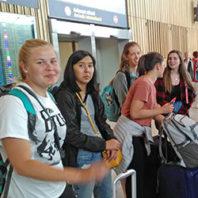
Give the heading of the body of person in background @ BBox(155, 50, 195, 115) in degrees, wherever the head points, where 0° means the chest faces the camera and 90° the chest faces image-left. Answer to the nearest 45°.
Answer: approximately 0°

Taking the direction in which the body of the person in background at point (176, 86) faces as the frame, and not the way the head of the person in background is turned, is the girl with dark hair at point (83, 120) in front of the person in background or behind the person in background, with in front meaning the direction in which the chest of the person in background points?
in front

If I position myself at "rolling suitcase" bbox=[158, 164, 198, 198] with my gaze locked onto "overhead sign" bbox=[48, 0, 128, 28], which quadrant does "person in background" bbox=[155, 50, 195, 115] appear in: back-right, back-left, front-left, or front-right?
front-right

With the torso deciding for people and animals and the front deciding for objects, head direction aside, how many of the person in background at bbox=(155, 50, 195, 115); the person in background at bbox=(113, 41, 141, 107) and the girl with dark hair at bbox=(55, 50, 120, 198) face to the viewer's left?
0

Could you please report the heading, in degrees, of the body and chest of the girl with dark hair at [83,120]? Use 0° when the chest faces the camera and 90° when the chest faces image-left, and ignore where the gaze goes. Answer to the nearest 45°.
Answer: approximately 315°

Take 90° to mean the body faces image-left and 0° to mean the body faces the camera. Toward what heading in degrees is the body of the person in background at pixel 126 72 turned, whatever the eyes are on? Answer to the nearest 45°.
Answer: approximately 315°

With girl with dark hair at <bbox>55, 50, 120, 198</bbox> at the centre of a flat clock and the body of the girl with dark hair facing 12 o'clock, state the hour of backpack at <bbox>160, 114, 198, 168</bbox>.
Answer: The backpack is roughly at 10 o'clock from the girl with dark hair.

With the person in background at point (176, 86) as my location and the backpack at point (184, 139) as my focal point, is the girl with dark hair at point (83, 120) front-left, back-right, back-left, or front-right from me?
front-right

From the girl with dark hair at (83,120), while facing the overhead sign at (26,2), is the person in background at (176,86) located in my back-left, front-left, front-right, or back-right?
front-right

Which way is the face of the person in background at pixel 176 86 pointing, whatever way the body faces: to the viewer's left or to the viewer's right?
to the viewer's left

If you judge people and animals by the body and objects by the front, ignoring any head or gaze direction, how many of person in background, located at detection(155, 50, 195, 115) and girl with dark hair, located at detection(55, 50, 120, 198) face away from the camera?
0
